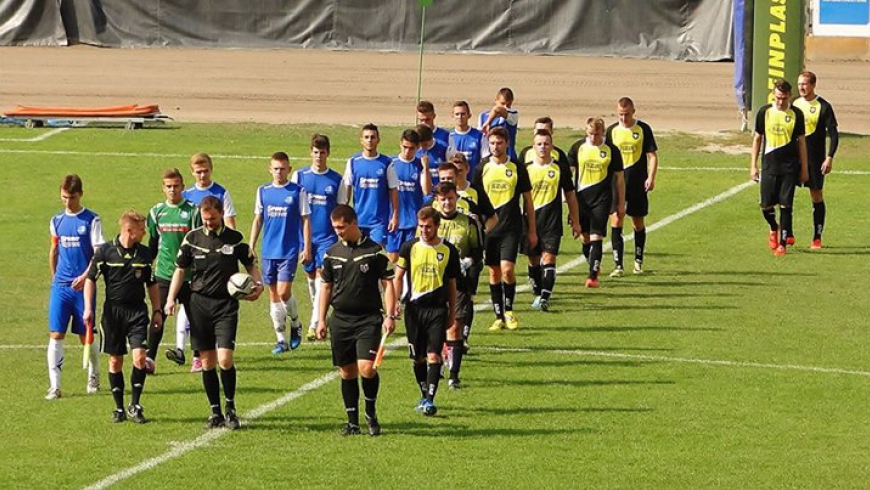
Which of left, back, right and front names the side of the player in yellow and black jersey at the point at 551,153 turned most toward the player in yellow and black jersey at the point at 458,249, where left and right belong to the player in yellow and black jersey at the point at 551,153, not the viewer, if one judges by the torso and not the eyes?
front

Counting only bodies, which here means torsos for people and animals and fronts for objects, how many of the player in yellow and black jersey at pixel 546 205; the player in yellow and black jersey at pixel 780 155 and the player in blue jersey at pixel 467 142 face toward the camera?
3

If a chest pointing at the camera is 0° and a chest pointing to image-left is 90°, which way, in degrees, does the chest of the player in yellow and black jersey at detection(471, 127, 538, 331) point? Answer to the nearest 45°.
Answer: approximately 0°

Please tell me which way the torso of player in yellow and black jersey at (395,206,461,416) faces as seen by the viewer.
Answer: toward the camera

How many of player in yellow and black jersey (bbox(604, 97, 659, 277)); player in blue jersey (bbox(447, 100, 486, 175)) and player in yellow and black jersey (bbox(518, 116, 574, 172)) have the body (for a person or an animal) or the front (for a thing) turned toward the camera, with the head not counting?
3

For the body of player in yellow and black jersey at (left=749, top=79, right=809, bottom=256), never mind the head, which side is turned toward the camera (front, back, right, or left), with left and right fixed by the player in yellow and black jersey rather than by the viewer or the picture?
front

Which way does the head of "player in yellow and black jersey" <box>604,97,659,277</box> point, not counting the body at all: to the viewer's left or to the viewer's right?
to the viewer's left
